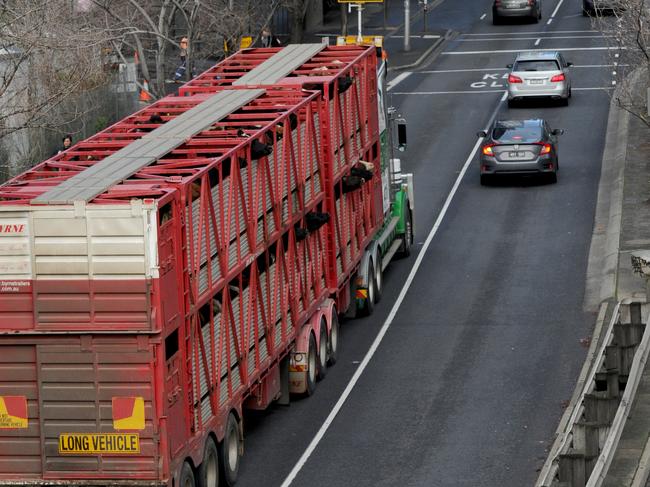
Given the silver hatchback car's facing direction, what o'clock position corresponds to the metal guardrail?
The metal guardrail is roughly at 6 o'clock from the silver hatchback car.

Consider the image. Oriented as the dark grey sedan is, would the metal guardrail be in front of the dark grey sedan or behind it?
behind

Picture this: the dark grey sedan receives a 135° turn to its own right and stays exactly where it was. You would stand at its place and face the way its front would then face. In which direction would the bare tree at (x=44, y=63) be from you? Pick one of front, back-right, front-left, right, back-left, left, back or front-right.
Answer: right

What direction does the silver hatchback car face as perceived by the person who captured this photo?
facing away from the viewer

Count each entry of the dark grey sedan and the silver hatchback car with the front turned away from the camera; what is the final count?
2

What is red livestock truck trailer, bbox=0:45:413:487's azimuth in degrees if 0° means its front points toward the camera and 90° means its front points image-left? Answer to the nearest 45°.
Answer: approximately 180°

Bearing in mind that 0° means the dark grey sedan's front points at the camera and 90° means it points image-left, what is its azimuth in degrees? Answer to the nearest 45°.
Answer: approximately 180°

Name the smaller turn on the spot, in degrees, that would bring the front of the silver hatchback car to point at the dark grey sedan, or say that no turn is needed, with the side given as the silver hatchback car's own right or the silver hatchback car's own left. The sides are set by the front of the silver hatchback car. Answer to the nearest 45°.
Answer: approximately 180°

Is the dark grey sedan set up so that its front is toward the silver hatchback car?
yes
